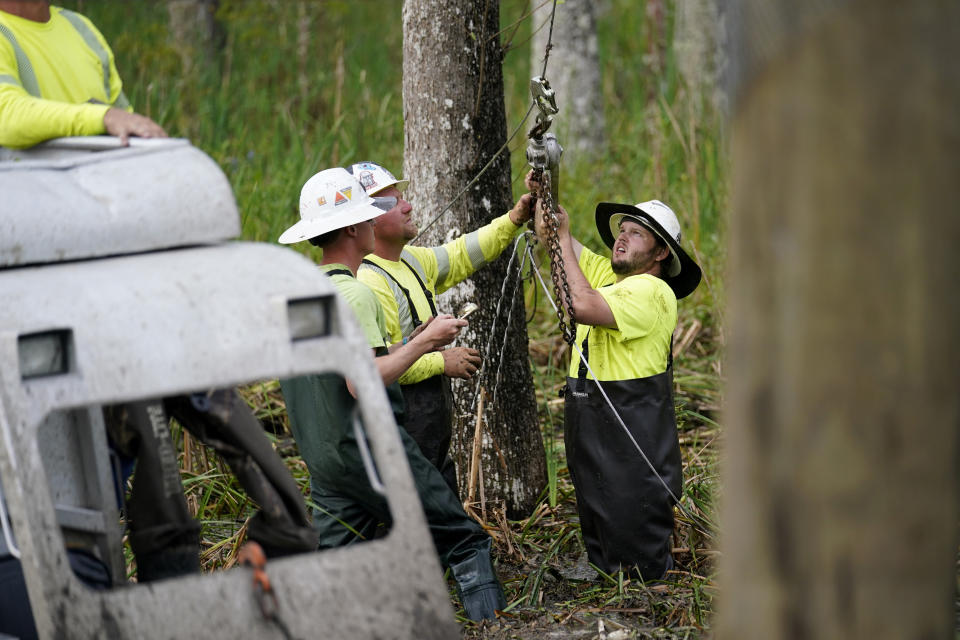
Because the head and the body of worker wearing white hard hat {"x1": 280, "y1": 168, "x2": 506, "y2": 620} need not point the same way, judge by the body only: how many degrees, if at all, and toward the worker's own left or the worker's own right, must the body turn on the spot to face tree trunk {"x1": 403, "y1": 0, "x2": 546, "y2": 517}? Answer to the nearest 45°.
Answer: approximately 45° to the worker's own left

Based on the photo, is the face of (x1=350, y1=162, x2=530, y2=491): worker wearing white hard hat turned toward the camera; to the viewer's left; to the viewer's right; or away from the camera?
to the viewer's right

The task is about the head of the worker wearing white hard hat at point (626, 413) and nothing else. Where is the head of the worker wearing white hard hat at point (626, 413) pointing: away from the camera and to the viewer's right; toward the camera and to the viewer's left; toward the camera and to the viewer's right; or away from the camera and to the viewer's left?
toward the camera and to the viewer's left

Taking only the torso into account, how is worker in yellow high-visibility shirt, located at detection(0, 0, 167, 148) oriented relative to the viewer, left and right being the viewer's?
facing the viewer and to the right of the viewer

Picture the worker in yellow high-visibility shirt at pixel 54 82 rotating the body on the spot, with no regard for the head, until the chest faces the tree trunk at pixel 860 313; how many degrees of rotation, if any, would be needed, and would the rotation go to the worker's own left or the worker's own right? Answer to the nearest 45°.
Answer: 0° — they already face it

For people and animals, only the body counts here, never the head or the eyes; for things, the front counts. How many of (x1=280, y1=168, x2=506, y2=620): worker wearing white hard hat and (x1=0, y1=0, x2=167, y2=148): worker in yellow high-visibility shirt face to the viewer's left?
0

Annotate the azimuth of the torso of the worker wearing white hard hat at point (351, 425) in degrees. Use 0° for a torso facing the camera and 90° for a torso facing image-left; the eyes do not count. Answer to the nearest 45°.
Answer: approximately 270°

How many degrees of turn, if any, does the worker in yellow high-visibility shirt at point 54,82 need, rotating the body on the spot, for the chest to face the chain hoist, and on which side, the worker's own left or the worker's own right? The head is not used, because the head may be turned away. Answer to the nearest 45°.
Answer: approximately 45° to the worker's own left

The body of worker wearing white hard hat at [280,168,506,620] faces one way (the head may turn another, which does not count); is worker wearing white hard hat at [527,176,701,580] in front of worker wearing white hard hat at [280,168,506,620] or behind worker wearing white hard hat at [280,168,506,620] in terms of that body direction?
in front
